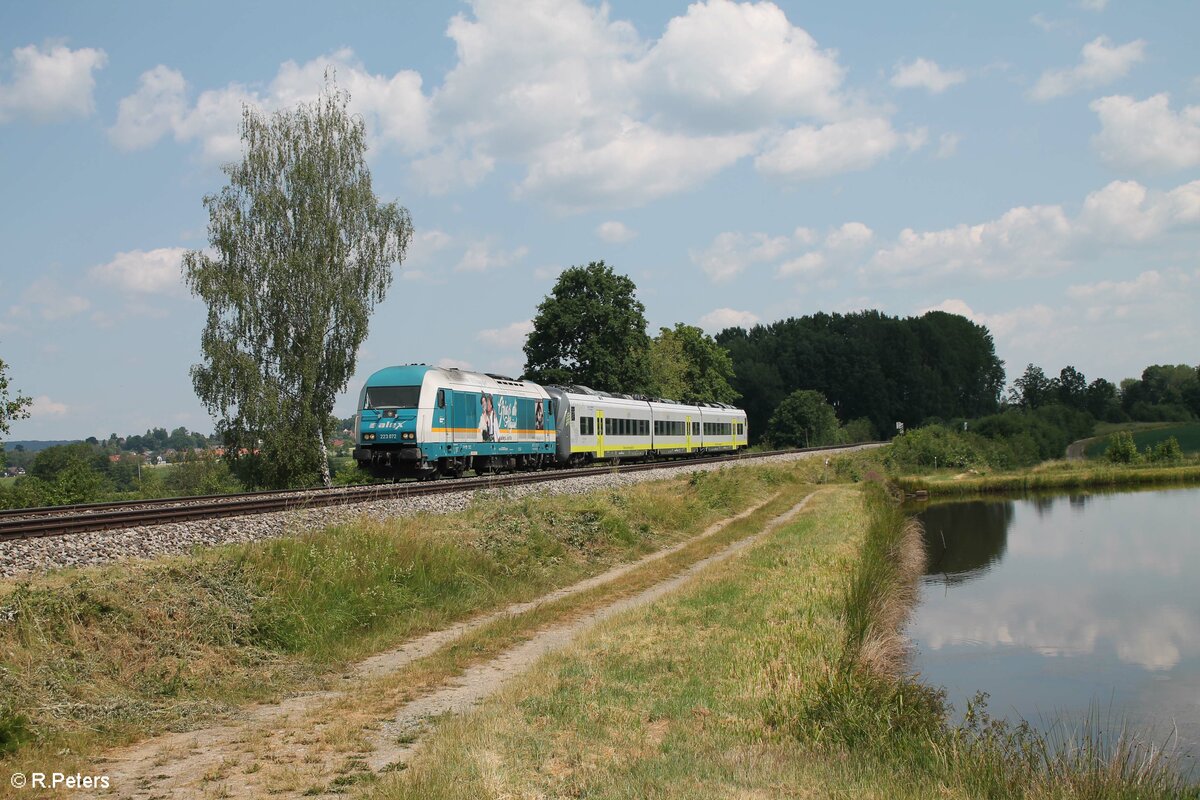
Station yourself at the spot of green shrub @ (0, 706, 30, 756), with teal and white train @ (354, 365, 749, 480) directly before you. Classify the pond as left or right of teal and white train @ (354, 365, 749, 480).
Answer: right

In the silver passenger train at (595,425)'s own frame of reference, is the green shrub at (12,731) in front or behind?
in front

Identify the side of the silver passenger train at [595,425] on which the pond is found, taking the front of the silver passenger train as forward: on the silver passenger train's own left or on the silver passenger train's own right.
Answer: on the silver passenger train's own left

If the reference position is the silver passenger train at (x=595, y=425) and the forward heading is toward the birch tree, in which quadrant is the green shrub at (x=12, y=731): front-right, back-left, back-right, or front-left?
front-left

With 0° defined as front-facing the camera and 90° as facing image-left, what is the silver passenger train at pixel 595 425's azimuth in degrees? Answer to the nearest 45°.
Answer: approximately 45°

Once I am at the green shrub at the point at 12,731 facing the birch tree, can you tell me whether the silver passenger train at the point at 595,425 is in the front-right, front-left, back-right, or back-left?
front-right

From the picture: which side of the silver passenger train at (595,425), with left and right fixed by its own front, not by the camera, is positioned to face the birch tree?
front
